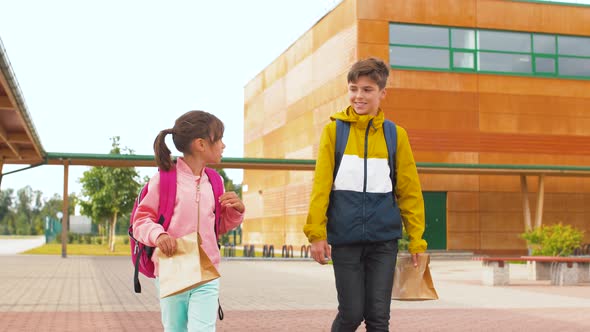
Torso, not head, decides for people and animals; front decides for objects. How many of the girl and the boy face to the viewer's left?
0

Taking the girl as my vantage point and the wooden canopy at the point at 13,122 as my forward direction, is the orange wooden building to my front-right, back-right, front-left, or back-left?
front-right

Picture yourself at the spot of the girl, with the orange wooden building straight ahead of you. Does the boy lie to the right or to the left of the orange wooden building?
right

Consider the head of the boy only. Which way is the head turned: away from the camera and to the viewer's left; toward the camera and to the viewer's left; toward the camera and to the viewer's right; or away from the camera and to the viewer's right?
toward the camera and to the viewer's left

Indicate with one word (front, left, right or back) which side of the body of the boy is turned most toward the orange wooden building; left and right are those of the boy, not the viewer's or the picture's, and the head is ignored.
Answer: back

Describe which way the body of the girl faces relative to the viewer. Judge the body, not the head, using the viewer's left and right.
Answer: facing the viewer and to the right of the viewer

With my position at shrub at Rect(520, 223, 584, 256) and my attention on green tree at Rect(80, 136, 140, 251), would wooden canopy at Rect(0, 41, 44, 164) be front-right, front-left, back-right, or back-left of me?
front-left

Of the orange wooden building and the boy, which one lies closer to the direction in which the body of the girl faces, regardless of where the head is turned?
the boy

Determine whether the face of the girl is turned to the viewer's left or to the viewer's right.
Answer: to the viewer's right

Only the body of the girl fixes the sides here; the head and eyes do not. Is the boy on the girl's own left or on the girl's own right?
on the girl's own left

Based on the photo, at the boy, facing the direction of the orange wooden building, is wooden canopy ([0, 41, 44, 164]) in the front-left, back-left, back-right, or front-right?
front-left

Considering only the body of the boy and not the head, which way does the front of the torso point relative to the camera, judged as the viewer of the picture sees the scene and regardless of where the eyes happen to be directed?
toward the camera
